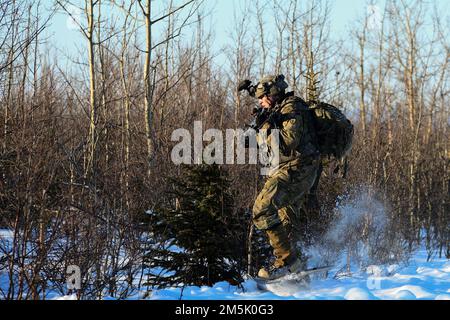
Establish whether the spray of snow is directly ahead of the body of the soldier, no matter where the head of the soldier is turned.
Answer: no

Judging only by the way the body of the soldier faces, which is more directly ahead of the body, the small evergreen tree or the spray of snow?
the small evergreen tree

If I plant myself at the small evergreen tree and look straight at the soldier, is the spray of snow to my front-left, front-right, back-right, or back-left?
front-left

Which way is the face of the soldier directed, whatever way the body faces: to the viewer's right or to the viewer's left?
to the viewer's left

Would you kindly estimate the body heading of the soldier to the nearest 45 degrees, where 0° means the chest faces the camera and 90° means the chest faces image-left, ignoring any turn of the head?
approximately 90°

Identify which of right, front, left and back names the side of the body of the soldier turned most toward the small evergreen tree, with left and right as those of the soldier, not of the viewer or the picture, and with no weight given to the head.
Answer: front
